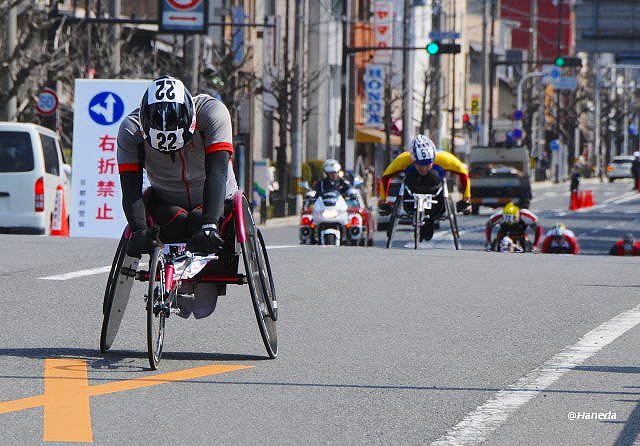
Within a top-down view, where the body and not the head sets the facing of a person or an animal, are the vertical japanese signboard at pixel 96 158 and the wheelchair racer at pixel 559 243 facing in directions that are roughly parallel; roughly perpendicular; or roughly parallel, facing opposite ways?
roughly parallel

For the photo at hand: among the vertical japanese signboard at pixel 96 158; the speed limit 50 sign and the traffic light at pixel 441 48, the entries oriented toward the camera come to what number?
3

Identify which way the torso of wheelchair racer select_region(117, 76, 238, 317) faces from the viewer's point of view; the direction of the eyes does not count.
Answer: toward the camera

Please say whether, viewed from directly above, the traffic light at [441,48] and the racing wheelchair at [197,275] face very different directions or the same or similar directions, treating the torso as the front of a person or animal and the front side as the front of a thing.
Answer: same or similar directions

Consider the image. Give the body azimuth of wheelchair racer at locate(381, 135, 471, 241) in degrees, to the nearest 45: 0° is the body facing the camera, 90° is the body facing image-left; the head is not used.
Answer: approximately 0°

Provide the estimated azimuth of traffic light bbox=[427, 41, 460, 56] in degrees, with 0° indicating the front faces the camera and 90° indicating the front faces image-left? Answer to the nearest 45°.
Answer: approximately 0°

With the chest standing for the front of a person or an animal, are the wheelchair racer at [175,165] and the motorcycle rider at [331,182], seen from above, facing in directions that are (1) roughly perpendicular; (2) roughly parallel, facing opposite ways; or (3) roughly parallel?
roughly parallel

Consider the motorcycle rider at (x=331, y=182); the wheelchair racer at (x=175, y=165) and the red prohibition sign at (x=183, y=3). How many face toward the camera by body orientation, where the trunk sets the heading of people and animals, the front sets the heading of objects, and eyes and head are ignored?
3

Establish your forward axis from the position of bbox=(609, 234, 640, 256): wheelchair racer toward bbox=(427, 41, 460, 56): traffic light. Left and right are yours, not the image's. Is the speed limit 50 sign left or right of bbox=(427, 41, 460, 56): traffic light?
left

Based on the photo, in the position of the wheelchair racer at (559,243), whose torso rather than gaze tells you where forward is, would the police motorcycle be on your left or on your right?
on your right

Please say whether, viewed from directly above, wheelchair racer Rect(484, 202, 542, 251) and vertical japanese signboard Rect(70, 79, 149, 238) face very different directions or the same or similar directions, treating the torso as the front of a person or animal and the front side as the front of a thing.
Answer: same or similar directions

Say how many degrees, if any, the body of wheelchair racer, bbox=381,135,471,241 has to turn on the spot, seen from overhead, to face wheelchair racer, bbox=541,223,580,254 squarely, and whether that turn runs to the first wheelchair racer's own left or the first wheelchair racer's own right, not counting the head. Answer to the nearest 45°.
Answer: approximately 135° to the first wheelchair racer's own left

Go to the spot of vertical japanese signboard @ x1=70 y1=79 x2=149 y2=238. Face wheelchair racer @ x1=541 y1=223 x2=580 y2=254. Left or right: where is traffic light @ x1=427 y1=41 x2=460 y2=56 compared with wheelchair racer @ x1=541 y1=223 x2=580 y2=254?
left

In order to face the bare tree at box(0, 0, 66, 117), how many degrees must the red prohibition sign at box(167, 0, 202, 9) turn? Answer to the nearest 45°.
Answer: approximately 135° to its right

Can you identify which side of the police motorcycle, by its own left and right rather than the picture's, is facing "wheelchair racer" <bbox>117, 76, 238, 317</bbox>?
front
